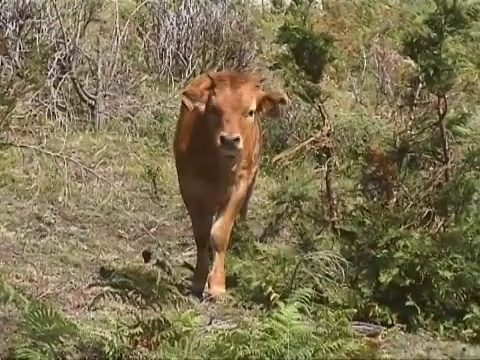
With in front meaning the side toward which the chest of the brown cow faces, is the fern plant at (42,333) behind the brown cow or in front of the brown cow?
in front

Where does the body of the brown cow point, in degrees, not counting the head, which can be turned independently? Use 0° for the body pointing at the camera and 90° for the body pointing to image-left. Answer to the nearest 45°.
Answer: approximately 0°
